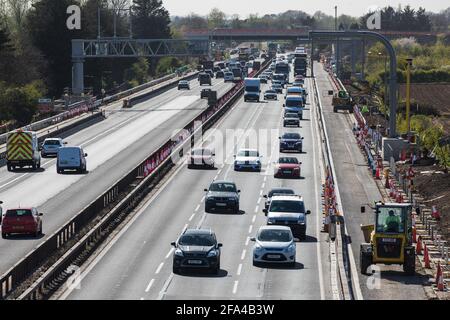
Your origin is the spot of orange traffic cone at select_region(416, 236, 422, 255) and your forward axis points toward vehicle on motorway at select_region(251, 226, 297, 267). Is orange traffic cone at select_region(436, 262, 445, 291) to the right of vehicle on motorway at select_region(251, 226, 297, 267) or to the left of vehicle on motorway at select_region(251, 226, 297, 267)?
left

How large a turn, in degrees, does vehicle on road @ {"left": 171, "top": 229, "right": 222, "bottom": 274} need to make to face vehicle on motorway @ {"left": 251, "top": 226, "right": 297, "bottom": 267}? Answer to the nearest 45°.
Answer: approximately 135° to its left

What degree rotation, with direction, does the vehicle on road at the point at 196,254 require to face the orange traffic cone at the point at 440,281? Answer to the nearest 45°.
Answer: approximately 90° to its left

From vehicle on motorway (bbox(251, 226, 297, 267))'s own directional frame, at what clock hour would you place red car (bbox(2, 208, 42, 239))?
The red car is roughly at 4 o'clock from the vehicle on motorway.

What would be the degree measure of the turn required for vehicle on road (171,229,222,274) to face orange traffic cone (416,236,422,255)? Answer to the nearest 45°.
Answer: approximately 135° to its left

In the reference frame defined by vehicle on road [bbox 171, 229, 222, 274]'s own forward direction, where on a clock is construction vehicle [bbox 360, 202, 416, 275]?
The construction vehicle is roughly at 9 o'clock from the vehicle on road.

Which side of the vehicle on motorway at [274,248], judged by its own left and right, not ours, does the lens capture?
front
